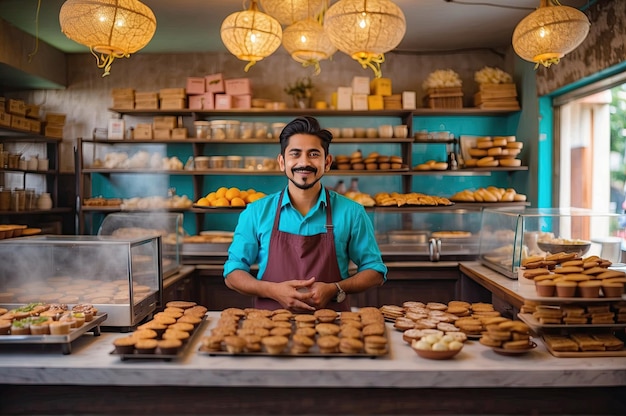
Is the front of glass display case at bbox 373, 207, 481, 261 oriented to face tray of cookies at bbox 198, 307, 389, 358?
yes

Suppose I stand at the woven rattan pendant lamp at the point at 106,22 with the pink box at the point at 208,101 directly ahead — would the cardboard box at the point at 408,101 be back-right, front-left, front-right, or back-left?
front-right

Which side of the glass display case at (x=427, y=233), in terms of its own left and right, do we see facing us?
front

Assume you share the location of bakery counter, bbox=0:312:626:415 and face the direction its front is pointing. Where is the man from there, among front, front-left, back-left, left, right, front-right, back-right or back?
back

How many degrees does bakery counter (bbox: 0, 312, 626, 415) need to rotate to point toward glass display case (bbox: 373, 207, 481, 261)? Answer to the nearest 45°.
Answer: approximately 180°

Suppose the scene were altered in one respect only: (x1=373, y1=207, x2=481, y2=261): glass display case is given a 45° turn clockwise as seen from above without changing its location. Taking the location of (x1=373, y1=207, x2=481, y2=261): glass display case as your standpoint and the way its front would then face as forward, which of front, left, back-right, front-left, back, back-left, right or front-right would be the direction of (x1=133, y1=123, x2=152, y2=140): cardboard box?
front-right

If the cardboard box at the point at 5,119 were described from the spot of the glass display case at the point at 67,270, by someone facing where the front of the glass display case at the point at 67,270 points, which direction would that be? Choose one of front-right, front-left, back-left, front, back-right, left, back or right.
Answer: back

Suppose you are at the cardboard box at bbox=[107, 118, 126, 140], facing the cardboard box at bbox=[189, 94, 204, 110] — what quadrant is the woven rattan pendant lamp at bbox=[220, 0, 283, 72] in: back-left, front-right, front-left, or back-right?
front-right

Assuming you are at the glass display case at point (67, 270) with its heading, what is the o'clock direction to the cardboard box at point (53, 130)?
The cardboard box is roughly at 6 o'clock from the glass display case.

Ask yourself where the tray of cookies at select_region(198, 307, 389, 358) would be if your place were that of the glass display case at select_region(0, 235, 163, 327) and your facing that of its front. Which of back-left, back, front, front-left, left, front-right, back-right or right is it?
front-left

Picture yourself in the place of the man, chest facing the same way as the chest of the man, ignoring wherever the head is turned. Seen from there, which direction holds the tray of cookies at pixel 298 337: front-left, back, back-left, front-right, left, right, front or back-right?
front

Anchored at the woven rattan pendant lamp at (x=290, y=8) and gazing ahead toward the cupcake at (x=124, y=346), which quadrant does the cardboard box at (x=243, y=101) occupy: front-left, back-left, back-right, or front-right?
back-right

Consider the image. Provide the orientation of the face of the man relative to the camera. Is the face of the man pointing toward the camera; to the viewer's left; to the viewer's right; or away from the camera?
toward the camera

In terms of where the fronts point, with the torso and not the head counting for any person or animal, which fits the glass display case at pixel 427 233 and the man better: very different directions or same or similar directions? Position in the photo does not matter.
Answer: same or similar directions

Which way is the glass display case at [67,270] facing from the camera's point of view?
toward the camera

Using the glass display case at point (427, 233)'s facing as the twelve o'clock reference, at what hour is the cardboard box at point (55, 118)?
The cardboard box is roughly at 3 o'clock from the glass display case.

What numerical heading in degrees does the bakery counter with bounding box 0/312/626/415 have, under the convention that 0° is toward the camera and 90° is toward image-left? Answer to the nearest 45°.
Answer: approximately 0°

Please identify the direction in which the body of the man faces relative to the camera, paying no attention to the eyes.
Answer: toward the camera

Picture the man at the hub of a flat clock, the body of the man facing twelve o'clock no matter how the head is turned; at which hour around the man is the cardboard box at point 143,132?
The cardboard box is roughly at 5 o'clock from the man.
